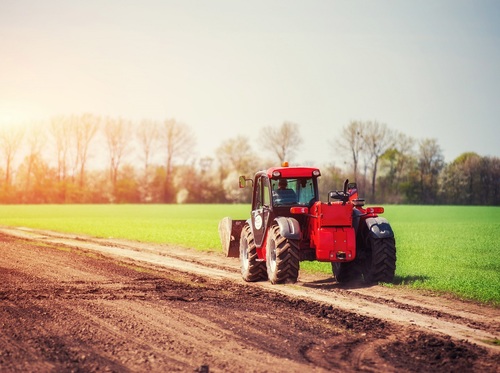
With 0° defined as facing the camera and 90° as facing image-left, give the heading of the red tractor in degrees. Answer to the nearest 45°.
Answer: approximately 135°
